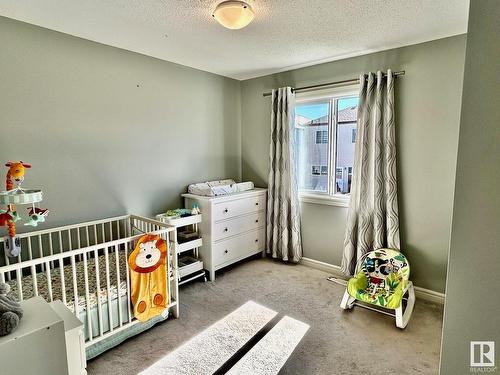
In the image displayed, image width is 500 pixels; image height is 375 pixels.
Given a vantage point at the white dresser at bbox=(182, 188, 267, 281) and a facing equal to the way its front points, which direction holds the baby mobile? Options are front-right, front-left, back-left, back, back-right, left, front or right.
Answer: right

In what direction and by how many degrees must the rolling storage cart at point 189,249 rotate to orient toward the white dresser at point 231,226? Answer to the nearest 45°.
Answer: approximately 45° to its left

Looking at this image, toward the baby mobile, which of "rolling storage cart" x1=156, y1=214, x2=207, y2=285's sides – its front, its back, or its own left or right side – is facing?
right

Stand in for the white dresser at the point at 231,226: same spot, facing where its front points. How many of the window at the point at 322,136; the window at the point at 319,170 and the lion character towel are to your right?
1

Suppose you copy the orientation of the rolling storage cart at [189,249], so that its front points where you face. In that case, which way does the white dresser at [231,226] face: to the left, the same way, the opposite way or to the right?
the same way

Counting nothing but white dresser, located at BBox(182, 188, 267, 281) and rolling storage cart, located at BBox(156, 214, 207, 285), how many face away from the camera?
0

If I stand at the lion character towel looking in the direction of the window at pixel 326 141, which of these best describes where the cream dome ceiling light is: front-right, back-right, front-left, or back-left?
front-right

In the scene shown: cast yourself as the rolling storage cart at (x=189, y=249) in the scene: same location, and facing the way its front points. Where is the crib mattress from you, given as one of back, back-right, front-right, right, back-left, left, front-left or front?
right

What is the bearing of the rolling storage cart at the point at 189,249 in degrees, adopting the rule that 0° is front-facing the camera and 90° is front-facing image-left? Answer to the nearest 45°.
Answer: approximately 315°

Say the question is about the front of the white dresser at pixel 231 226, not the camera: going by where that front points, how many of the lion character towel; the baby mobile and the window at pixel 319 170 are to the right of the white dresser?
2

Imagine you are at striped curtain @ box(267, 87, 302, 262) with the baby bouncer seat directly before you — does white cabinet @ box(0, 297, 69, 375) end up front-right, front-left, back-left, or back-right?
front-right

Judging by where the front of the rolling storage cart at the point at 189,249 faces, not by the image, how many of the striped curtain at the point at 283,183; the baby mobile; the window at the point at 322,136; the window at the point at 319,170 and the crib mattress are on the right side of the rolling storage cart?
2

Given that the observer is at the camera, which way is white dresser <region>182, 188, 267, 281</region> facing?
facing the viewer and to the right of the viewer

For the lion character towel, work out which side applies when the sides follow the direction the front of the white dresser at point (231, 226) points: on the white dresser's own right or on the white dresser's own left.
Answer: on the white dresser's own right
